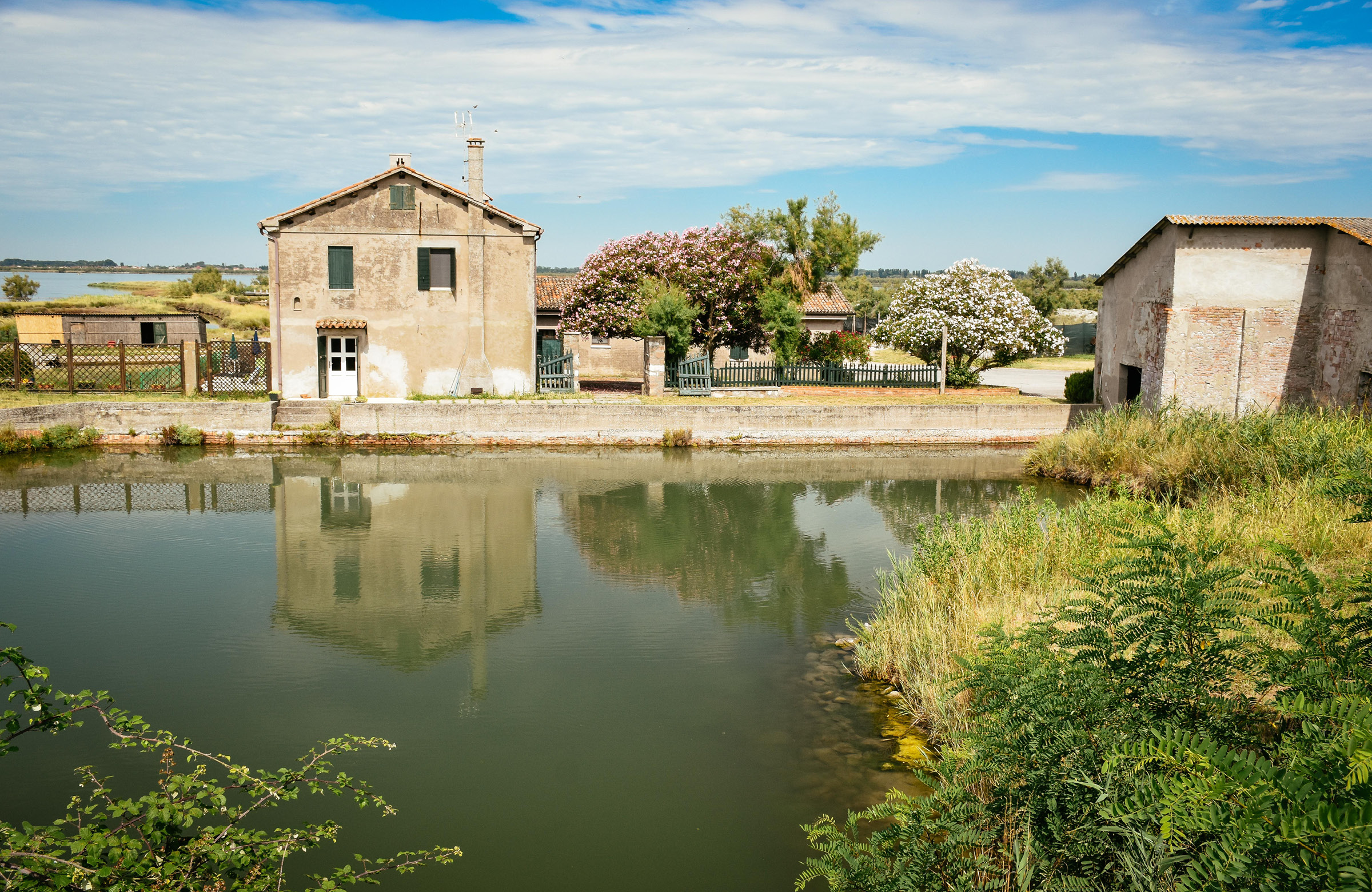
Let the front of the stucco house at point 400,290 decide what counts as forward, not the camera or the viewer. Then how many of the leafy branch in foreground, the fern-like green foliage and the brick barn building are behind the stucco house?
0

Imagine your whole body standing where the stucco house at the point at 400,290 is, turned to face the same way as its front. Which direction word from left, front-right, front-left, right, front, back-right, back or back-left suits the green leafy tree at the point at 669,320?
left

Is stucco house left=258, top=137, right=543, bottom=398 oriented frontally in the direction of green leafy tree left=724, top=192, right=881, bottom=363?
no

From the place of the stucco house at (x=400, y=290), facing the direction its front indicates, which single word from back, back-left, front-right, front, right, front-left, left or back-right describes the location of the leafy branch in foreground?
front

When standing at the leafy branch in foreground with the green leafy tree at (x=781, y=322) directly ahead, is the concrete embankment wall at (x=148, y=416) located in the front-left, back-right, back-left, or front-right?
front-left

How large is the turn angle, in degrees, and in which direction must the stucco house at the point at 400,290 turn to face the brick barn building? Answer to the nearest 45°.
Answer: approximately 45° to its left

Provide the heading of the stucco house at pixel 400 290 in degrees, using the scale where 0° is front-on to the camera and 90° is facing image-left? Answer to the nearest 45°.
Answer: approximately 0°

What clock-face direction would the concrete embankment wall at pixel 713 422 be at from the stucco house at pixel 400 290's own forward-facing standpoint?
The concrete embankment wall is roughly at 10 o'clock from the stucco house.

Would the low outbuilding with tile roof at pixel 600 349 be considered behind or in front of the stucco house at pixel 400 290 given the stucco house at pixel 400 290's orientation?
behind

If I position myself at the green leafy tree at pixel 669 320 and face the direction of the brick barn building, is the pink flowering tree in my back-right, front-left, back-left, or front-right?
back-left

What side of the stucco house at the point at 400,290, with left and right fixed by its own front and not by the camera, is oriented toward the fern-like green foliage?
front

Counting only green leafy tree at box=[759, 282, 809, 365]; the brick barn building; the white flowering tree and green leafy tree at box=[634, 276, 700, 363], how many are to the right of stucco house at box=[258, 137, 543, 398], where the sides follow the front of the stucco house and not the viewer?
0

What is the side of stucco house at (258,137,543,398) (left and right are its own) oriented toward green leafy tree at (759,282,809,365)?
left

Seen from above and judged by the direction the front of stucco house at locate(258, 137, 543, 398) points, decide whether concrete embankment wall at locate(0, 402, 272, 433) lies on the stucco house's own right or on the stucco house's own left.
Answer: on the stucco house's own right
